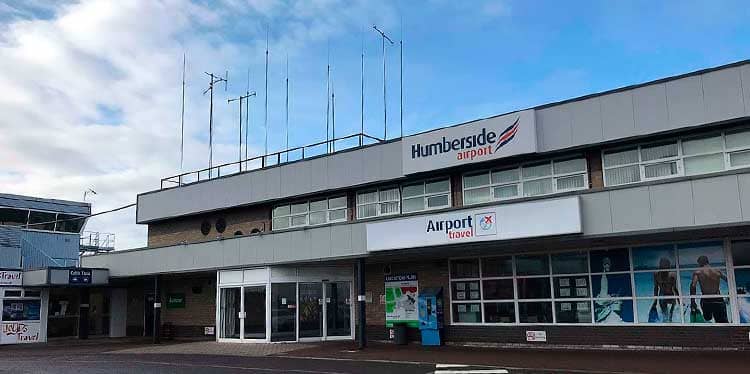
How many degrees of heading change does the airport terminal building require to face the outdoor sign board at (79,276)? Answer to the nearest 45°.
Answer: approximately 90° to its right

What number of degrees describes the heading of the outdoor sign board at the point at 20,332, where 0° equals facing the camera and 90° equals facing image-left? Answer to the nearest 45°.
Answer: approximately 0°

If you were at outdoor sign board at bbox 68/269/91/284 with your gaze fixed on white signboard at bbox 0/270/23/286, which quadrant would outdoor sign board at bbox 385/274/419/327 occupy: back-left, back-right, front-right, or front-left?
back-left

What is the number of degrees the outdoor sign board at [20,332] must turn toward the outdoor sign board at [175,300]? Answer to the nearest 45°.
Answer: approximately 90° to its left

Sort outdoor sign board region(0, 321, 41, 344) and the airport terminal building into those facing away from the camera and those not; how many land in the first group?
0

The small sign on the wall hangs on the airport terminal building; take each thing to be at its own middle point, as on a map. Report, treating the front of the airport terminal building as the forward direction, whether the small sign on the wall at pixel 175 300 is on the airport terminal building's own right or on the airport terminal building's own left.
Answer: on the airport terminal building's own right

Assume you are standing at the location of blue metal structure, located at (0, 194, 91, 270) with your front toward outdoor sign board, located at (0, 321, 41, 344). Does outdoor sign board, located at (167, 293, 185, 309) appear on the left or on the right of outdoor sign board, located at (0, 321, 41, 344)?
left

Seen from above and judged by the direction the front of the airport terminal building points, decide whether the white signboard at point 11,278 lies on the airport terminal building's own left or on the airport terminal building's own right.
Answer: on the airport terminal building's own right

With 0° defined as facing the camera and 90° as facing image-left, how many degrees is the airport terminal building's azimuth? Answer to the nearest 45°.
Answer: approximately 45°
